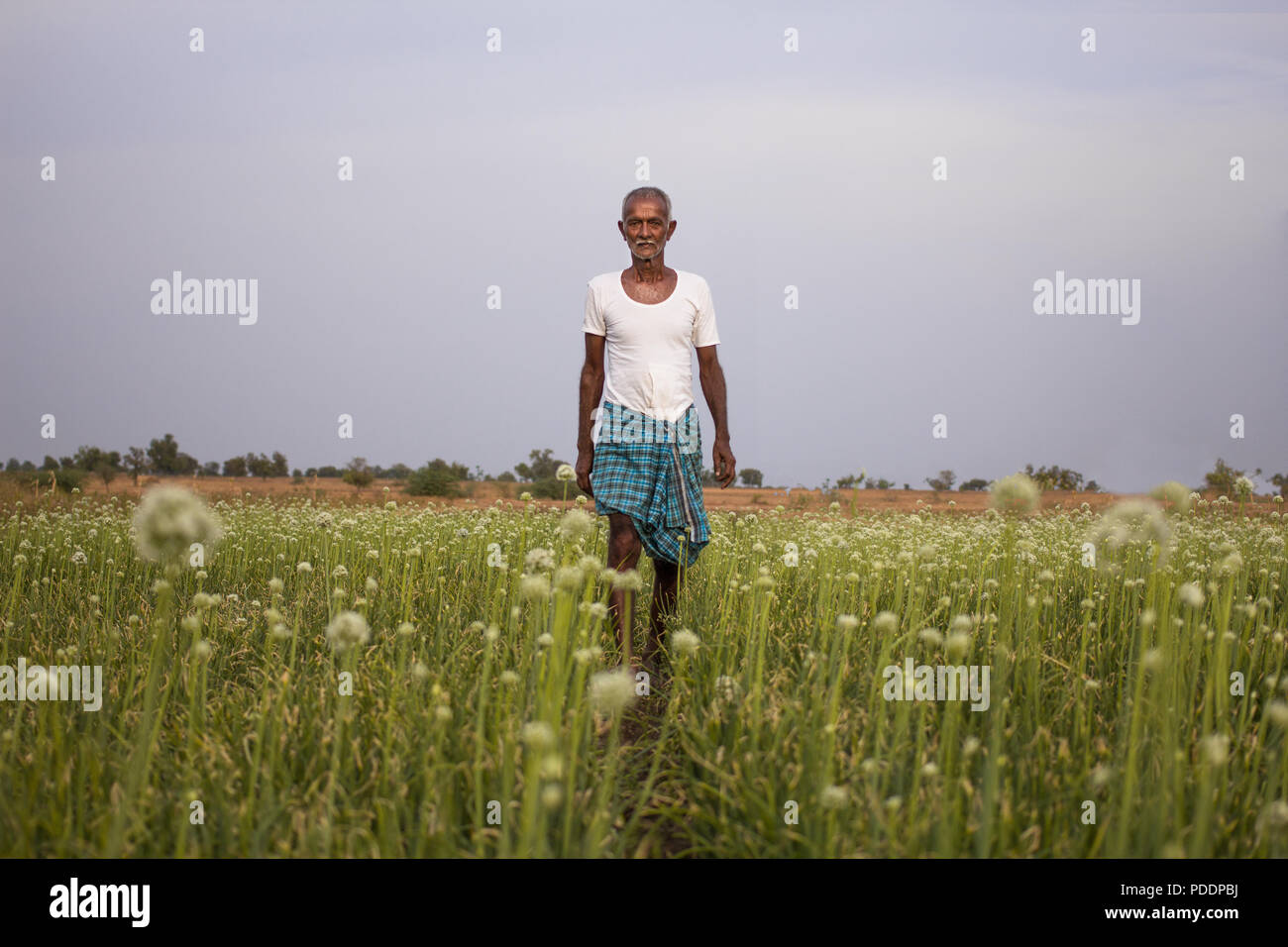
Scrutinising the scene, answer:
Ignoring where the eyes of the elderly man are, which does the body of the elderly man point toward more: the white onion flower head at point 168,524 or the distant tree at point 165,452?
the white onion flower head

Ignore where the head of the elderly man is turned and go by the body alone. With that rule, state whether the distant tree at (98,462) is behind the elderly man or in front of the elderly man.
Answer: behind

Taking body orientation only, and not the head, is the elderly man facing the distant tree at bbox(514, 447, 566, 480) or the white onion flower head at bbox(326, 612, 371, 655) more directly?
the white onion flower head

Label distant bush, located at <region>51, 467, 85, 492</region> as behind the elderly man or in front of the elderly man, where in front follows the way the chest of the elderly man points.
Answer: behind

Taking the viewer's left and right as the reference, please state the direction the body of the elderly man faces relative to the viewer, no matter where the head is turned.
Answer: facing the viewer

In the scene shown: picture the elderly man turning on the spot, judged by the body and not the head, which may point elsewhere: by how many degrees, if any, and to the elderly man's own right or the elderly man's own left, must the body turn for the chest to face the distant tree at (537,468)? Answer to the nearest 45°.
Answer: approximately 180°

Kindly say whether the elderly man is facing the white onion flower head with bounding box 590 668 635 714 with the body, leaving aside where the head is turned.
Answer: yes
